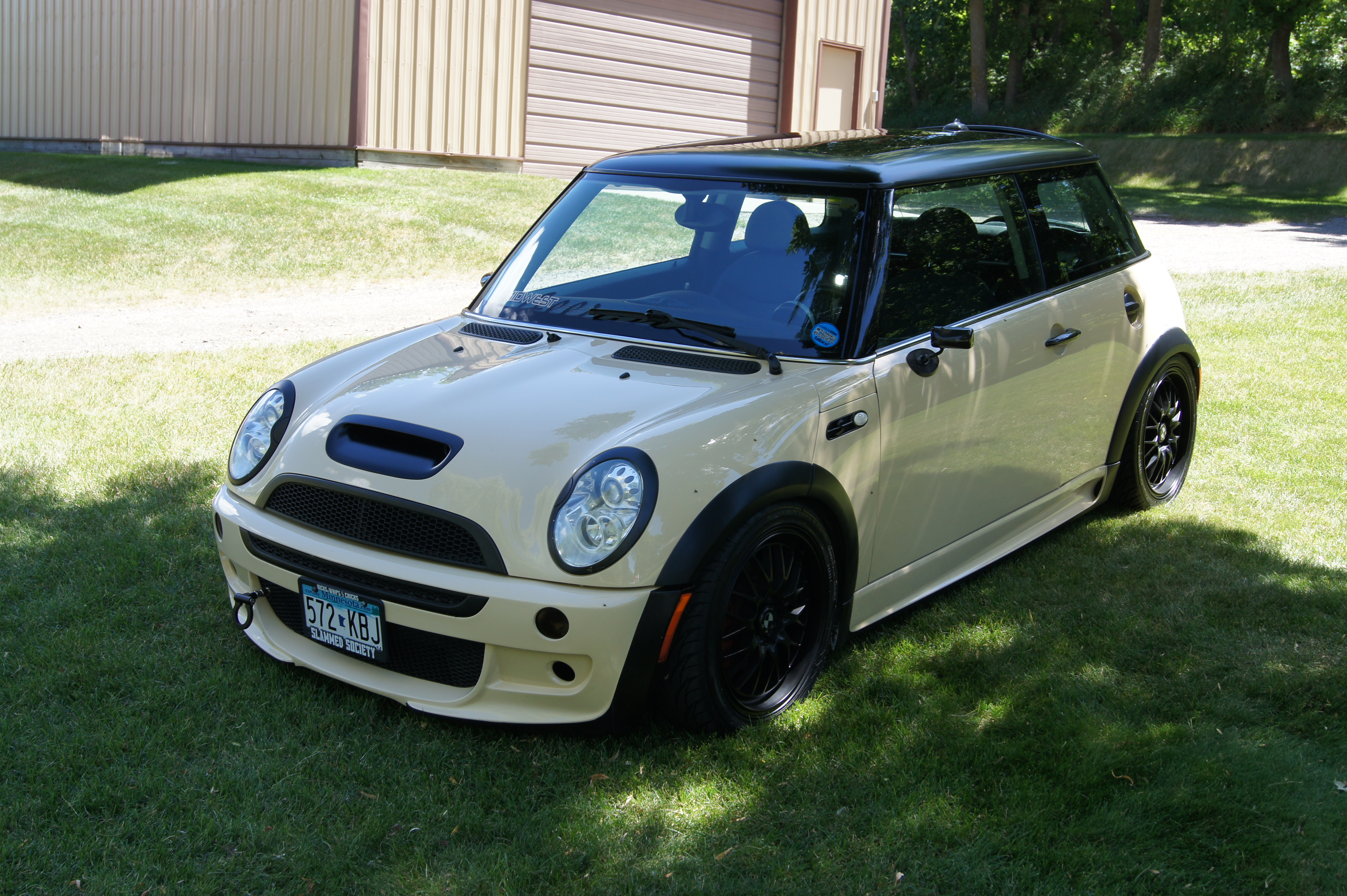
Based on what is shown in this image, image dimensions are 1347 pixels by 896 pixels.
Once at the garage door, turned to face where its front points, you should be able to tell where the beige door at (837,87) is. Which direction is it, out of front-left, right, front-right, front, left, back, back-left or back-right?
back-left

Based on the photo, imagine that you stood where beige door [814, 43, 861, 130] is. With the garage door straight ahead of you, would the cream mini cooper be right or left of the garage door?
left

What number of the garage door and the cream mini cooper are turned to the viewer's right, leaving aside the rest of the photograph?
0

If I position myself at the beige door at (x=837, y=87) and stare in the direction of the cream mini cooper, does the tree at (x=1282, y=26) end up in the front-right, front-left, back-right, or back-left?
back-left

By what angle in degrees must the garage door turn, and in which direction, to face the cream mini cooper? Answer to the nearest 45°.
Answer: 0° — it already faces it

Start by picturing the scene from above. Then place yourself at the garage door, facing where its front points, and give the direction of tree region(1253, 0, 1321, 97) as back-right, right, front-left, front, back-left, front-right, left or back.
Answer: back-left

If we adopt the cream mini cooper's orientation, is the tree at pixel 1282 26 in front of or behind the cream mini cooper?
behind

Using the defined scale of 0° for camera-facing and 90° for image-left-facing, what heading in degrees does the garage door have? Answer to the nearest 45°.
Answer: approximately 0°

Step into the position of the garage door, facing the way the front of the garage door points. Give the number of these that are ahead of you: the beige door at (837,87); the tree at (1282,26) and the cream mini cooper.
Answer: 1

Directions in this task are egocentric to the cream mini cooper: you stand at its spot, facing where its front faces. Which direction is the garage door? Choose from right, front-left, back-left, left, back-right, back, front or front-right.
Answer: back-right

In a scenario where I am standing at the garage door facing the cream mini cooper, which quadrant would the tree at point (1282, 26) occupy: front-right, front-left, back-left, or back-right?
back-left
